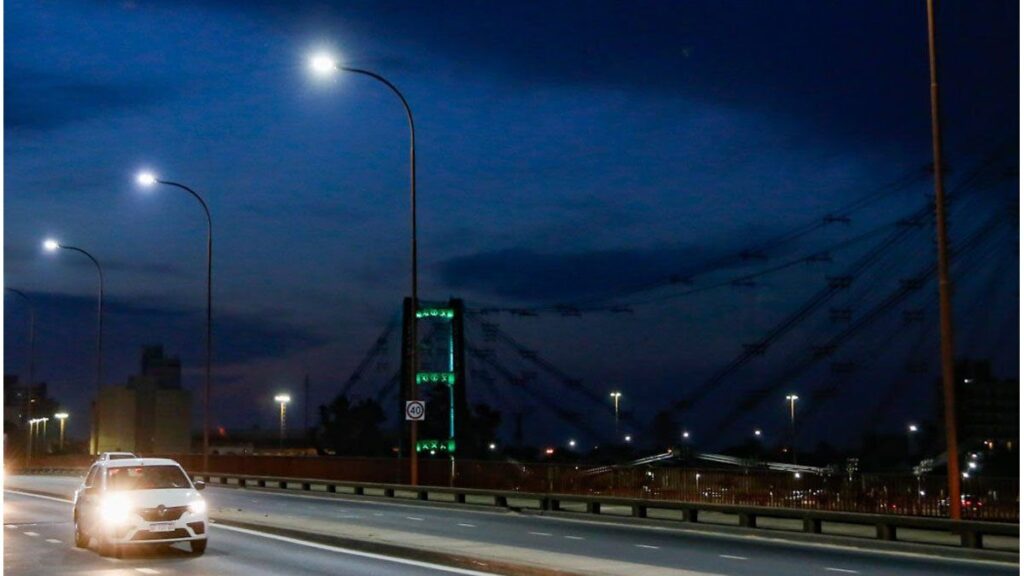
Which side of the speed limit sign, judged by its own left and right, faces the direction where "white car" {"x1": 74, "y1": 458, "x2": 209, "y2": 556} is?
front

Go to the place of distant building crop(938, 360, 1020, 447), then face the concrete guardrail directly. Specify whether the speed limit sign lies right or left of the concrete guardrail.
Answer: right

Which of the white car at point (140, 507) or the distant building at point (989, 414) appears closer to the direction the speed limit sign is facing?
the white car

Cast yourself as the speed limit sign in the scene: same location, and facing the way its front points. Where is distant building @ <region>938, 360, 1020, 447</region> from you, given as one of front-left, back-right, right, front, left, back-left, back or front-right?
left

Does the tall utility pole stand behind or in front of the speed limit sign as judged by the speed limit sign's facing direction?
in front

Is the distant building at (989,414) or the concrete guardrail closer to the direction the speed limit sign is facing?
the concrete guardrail

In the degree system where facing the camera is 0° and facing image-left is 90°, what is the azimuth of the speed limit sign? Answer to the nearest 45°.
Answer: approximately 0°

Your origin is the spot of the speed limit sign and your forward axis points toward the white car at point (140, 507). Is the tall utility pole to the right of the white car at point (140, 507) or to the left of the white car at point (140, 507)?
left

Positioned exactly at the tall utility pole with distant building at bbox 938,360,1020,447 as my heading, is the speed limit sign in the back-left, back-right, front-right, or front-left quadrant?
front-left
